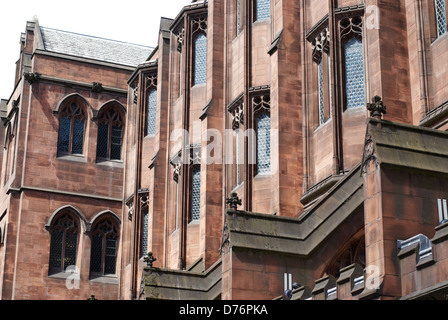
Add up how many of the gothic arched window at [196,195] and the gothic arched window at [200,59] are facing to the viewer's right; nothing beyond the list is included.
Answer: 0

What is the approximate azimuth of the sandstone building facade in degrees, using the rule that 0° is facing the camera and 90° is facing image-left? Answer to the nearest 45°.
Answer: approximately 45°

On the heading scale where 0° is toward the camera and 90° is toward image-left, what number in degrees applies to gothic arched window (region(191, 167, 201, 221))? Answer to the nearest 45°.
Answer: approximately 45°

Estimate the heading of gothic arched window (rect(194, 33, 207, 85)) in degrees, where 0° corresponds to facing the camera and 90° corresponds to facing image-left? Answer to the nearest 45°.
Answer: approximately 45°
